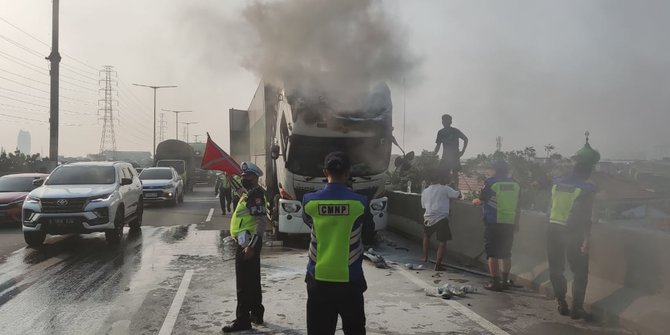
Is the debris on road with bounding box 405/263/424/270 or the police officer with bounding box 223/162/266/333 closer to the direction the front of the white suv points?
the police officer

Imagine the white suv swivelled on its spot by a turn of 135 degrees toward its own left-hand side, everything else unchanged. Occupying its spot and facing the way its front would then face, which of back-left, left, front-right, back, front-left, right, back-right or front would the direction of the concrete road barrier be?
front-right

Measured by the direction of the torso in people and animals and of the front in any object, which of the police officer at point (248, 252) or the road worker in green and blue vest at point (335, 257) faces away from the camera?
the road worker in green and blue vest at point (335, 257)

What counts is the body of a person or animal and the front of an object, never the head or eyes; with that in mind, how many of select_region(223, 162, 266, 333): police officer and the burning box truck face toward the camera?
1

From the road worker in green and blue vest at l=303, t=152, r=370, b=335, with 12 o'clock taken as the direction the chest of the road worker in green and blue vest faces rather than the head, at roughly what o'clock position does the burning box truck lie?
The burning box truck is roughly at 12 o'clock from the road worker in green and blue vest.

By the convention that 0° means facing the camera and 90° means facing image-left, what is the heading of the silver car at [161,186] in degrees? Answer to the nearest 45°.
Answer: approximately 45°

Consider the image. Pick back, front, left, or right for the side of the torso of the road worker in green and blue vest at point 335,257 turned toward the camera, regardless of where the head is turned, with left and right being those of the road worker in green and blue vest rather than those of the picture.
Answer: back
